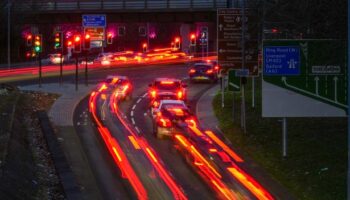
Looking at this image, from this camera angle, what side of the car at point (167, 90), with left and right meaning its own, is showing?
back

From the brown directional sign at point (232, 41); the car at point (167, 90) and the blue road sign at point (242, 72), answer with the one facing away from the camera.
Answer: the car

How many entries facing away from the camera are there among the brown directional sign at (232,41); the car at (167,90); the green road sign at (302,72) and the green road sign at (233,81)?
1

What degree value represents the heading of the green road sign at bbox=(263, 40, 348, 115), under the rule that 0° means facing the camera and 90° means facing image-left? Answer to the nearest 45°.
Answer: approximately 0°

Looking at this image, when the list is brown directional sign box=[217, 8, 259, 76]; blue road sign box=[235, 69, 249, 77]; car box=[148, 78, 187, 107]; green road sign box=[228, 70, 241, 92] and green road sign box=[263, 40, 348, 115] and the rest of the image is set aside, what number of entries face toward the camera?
4

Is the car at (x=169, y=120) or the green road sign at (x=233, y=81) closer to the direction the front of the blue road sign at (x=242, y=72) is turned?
the car

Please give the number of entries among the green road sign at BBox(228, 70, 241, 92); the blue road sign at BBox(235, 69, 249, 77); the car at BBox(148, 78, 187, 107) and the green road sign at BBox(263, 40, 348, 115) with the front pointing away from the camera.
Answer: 1

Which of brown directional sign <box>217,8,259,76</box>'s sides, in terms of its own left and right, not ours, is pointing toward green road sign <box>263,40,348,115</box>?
front

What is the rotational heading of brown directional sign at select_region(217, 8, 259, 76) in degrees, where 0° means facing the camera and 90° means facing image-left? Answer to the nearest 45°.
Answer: approximately 0°
